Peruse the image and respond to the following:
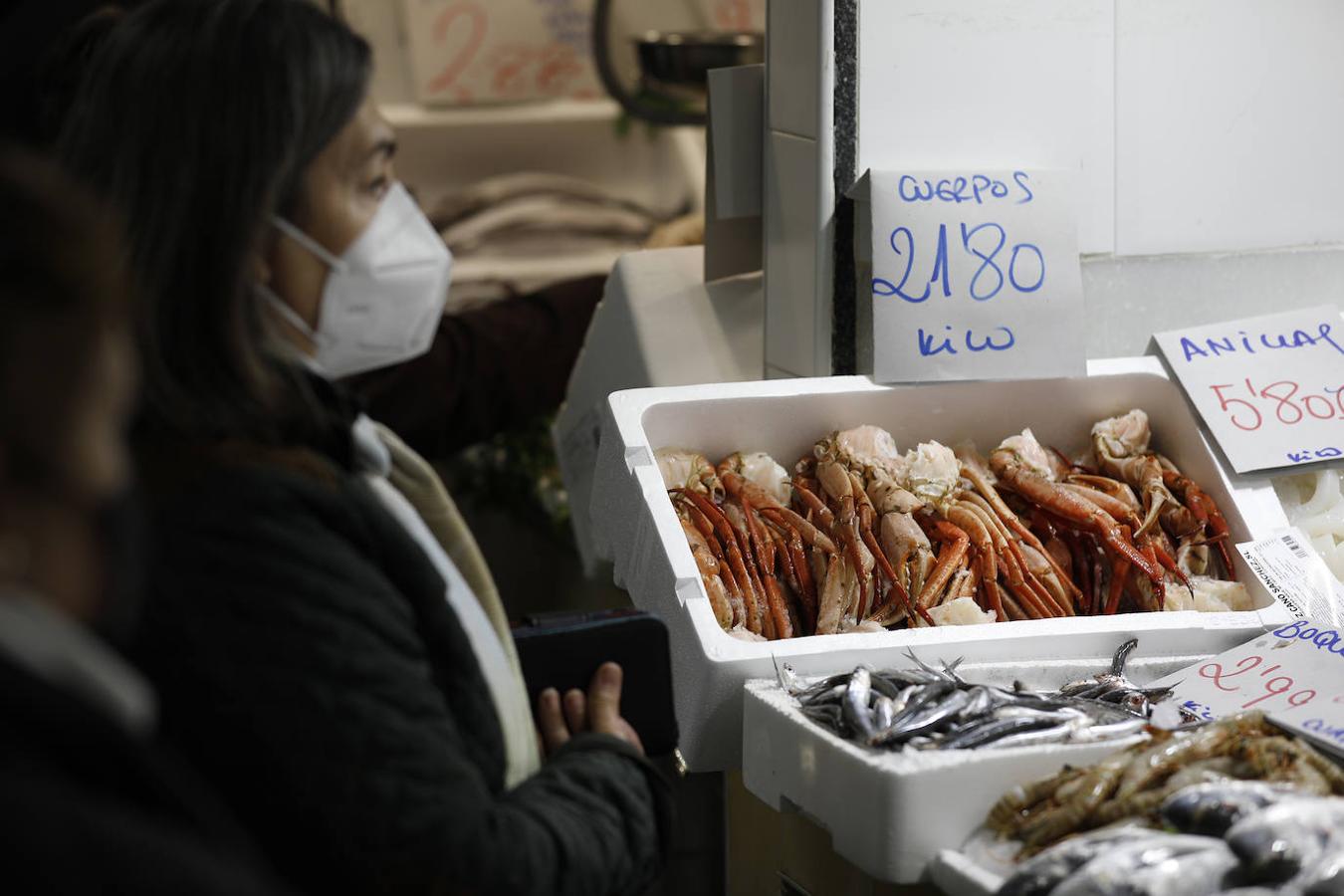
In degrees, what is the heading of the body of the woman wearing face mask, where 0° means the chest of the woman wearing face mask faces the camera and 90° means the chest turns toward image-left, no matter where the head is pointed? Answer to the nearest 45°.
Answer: approximately 270°

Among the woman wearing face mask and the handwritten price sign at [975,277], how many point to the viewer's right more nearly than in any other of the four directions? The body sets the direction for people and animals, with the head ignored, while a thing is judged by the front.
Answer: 1

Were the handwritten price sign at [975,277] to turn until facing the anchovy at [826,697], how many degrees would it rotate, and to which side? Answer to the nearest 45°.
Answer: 0° — it already faces it

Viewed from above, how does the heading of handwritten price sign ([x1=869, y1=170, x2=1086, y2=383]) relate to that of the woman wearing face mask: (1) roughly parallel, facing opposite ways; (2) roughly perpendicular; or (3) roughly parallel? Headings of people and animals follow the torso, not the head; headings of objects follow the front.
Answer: roughly perpendicular

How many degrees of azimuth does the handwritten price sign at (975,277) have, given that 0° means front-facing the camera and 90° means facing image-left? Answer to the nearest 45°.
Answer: approximately 0°
